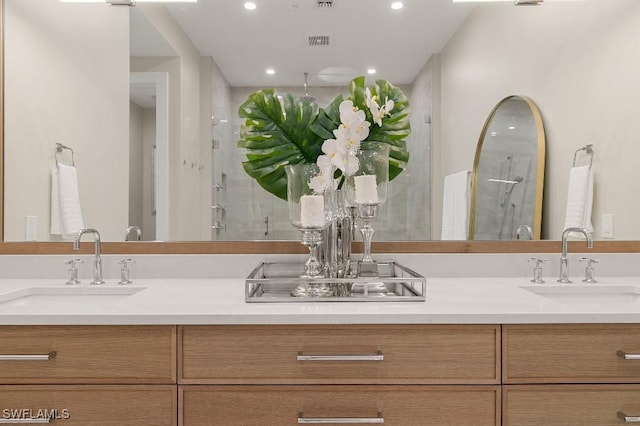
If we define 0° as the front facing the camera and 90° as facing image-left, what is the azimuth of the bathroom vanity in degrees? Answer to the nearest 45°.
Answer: approximately 0°

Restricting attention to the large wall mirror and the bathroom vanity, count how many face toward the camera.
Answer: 2

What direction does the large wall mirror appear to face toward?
toward the camera
